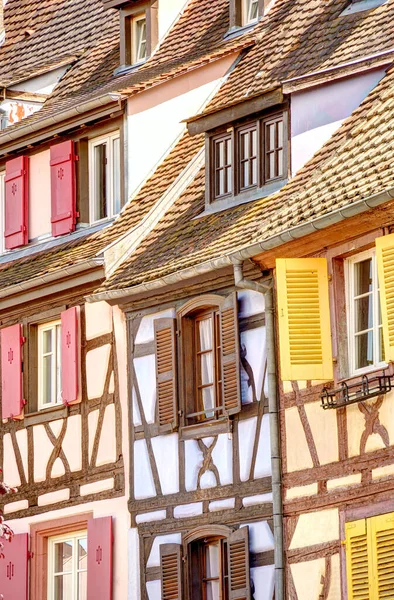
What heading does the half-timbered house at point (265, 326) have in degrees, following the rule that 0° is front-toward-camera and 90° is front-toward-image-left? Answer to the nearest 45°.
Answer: approximately 45°
